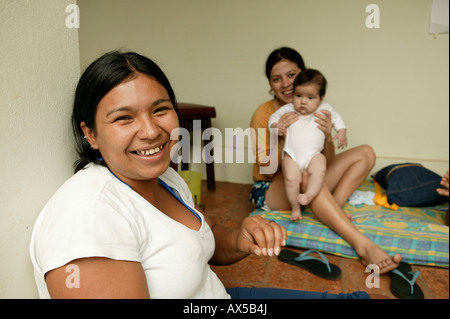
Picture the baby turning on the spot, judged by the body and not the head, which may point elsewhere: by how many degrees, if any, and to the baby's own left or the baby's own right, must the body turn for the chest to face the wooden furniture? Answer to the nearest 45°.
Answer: approximately 135° to the baby's own right

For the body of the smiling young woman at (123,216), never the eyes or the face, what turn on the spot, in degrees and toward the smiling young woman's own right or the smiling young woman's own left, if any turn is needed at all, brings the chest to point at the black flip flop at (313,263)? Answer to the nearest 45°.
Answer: approximately 90° to the smiling young woman's own left

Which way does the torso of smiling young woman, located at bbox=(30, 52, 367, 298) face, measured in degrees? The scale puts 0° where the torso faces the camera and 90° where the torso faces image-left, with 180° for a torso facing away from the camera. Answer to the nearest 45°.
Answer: approximately 315°

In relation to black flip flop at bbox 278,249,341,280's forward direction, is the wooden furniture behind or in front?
behind

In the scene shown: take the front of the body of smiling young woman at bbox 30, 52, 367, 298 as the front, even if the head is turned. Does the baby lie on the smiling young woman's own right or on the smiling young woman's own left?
on the smiling young woman's own left

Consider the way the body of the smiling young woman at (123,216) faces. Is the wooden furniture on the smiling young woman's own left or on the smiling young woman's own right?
on the smiling young woman's own left

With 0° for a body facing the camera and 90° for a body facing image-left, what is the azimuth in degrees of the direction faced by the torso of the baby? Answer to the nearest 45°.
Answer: approximately 0°
